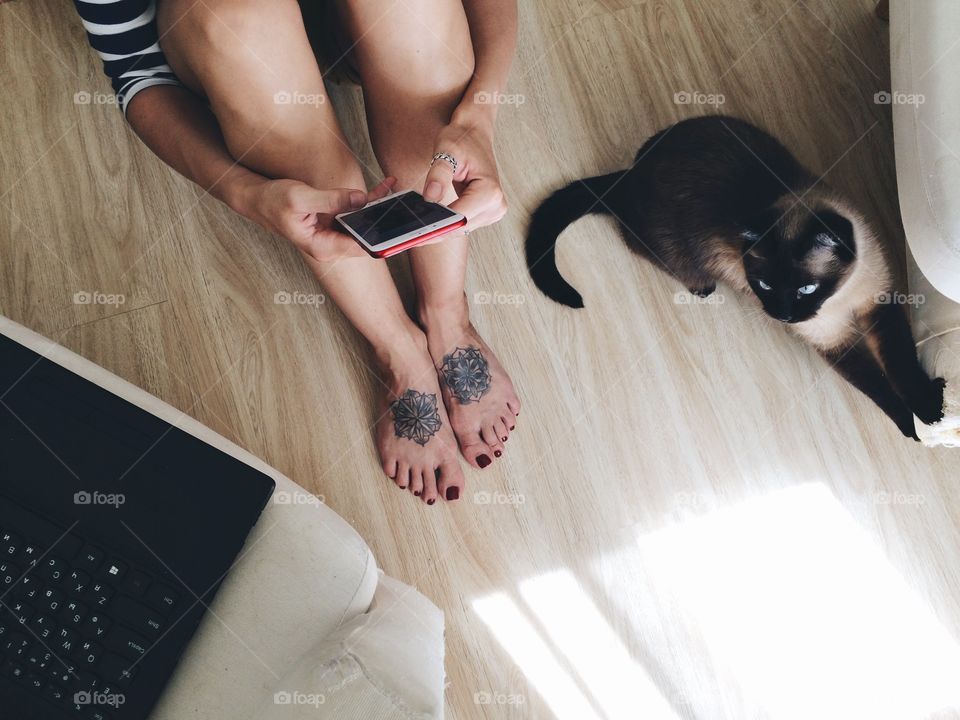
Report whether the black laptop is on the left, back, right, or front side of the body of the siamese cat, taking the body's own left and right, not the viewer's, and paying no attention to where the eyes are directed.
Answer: right

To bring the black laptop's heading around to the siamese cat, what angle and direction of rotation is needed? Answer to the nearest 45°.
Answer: approximately 45° to its right

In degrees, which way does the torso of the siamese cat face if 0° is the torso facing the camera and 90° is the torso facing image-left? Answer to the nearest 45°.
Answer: approximately 315°

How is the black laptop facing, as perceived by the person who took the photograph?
facing away from the viewer and to the right of the viewer
